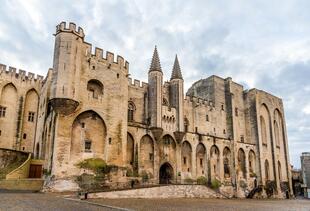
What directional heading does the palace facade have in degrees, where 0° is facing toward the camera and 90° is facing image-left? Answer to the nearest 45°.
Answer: approximately 315°
